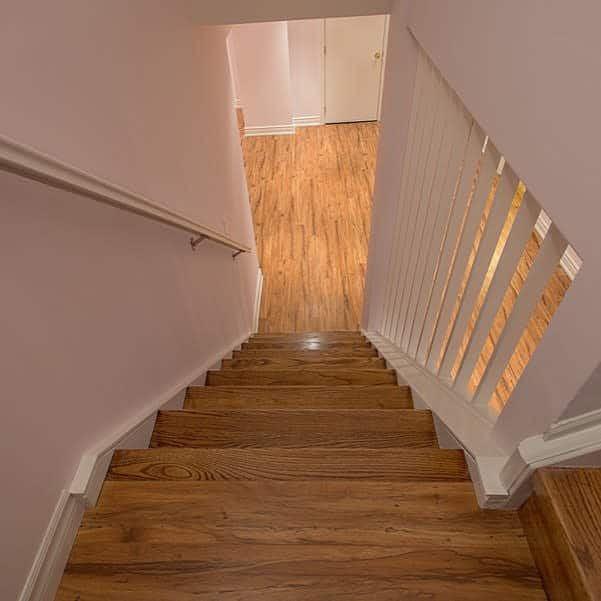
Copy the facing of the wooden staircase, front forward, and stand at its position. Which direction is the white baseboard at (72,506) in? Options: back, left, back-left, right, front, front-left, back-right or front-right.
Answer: left

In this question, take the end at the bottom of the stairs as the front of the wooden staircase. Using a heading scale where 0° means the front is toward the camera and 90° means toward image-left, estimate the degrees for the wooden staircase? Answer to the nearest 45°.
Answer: approximately 180°

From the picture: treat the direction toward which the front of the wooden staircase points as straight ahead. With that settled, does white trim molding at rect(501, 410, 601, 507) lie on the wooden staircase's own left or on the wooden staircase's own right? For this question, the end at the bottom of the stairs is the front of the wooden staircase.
on the wooden staircase's own right

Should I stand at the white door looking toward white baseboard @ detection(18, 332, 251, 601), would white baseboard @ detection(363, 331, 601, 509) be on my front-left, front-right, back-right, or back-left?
front-left
